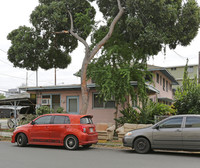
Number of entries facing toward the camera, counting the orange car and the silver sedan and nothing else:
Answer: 0

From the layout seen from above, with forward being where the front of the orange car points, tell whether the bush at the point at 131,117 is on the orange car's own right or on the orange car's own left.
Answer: on the orange car's own right

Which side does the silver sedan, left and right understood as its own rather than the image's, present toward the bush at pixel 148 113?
right

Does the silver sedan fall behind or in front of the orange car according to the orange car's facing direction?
behind

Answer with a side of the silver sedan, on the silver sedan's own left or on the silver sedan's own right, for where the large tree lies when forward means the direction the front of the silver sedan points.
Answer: on the silver sedan's own right

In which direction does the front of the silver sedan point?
to the viewer's left

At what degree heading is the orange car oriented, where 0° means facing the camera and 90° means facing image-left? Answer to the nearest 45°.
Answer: approximately 135°

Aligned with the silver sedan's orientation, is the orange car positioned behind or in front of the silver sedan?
in front

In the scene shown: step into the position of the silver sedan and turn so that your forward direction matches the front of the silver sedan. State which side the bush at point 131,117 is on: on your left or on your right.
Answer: on your right
